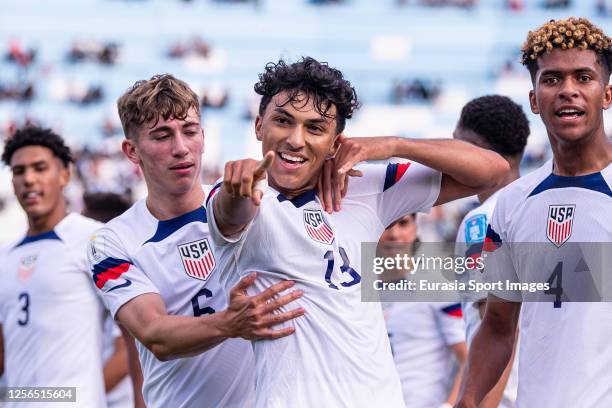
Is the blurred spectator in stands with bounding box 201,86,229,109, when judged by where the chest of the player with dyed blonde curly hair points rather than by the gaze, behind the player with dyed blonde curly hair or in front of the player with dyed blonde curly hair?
behind

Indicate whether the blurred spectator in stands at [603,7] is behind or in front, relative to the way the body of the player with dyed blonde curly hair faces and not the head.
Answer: behind

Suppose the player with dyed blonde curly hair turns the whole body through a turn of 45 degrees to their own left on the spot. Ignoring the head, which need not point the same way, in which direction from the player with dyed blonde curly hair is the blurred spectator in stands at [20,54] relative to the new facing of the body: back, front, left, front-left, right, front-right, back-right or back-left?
back

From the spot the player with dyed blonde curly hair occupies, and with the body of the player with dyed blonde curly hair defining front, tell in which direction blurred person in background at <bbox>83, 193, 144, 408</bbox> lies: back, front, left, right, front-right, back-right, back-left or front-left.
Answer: back-right

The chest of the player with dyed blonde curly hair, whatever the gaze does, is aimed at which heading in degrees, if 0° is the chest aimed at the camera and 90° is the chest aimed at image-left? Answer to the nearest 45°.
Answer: approximately 0°

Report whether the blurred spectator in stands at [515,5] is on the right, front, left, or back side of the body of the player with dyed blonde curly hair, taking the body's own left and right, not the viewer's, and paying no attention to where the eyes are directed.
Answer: back

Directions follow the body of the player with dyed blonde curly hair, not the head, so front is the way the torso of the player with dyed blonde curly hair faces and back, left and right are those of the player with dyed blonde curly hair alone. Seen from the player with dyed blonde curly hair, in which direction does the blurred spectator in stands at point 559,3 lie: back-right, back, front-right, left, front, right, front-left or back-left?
back

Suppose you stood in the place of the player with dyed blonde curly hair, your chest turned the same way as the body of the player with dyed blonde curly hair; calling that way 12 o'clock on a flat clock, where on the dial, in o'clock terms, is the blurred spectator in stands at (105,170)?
The blurred spectator in stands is roughly at 5 o'clock from the player with dyed blonde curly hair.

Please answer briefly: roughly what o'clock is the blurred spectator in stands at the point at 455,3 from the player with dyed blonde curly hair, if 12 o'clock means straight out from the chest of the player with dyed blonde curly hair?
The blurred spectator in stands is roughly at 6 o'clock from the player with dyed blonde curly hair.

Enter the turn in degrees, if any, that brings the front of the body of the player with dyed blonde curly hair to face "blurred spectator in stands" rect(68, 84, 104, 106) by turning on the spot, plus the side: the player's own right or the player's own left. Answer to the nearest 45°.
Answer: approximately 135° to the player's own right

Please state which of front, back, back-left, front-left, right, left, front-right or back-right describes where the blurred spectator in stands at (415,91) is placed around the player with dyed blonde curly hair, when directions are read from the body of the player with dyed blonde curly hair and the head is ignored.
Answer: back

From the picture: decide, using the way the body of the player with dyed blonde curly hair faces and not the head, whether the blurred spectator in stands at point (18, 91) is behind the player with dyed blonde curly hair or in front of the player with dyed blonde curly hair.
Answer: behind
